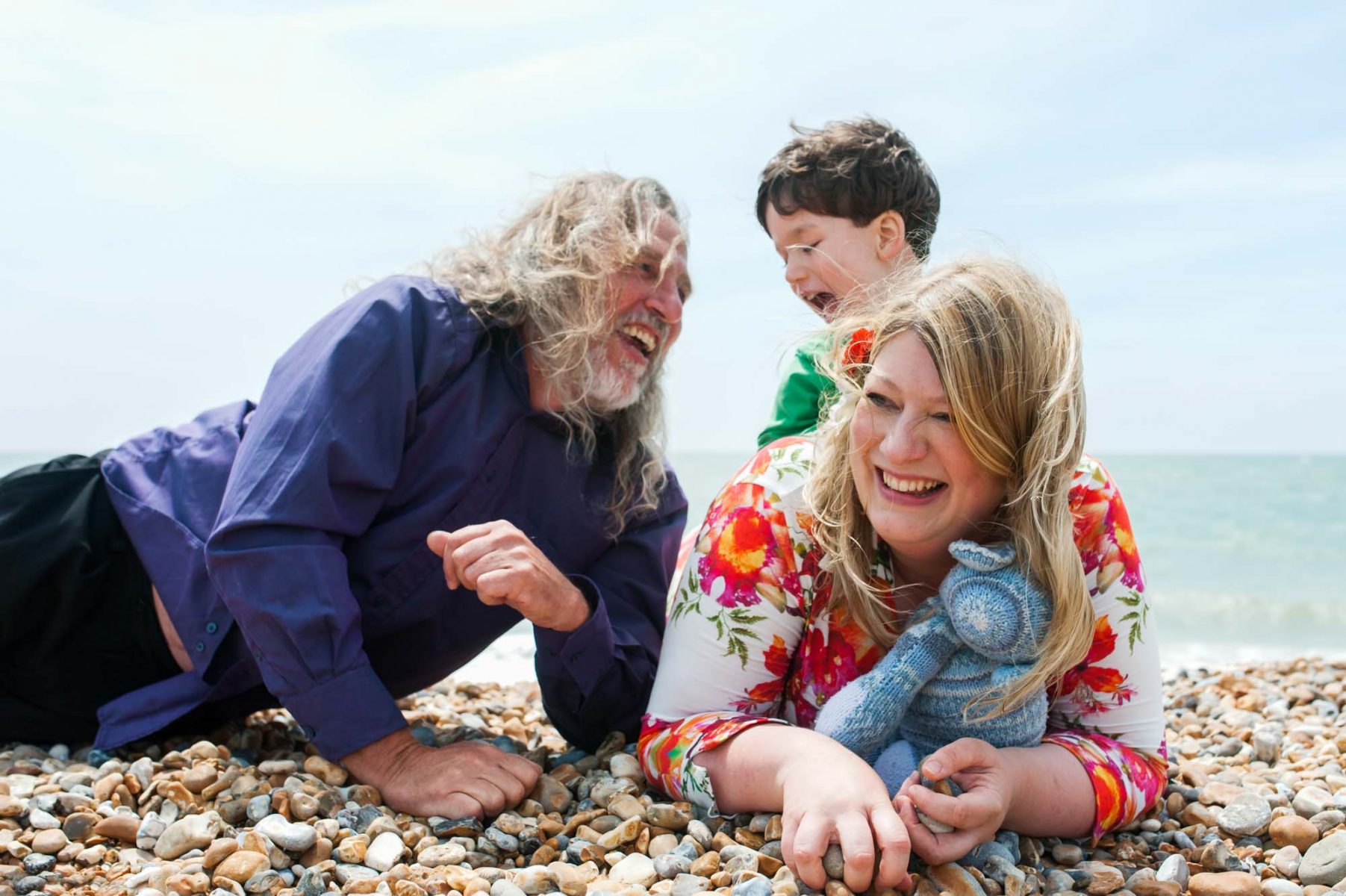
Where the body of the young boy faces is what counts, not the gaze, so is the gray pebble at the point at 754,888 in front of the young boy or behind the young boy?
in front

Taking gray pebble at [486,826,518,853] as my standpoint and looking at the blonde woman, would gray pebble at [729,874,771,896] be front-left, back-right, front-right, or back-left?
front-right

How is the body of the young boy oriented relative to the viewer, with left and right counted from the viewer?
facing the viewer and to the left of the viewer

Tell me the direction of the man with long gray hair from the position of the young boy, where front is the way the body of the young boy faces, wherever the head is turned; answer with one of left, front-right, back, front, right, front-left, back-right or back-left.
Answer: front

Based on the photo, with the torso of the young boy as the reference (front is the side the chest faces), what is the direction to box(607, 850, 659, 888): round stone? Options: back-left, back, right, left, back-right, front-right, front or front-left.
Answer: front-left

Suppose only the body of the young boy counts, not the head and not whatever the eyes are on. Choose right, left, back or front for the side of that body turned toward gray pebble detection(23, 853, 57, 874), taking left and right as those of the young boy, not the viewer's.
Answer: front

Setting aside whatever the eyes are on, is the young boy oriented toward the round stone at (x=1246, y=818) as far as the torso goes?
no

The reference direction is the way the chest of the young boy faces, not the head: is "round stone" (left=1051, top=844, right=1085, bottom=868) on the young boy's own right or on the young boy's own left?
on the young boy's own left

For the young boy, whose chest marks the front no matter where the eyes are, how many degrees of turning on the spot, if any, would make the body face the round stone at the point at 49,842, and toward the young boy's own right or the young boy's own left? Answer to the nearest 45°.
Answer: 0° — they already face it

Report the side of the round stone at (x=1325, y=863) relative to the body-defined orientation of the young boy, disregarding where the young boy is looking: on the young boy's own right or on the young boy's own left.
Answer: on the young boy's own left

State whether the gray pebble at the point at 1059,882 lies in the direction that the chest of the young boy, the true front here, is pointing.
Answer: no

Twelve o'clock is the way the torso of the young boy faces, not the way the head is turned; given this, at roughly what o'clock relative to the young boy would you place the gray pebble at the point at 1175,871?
The gray pebble is roughly at 10 o'clock from the young boy.

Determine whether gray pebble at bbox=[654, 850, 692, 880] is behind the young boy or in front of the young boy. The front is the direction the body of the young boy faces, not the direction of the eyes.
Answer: in front

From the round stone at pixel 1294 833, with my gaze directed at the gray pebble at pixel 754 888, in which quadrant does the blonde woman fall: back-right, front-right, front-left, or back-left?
front-right
